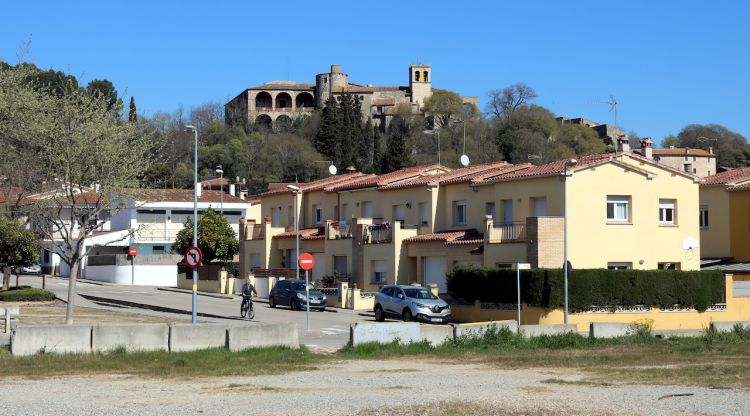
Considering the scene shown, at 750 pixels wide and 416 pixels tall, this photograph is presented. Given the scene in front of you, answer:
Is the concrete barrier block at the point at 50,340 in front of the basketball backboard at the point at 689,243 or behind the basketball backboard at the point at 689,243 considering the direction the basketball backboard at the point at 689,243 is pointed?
in front

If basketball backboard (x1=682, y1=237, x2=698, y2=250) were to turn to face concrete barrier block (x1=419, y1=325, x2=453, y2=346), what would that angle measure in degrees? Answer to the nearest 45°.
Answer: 0° — it already faces it

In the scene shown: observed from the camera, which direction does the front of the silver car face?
facing the viewer and to the right of the viewer

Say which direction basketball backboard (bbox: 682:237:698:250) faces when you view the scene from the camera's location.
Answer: facing the viewer

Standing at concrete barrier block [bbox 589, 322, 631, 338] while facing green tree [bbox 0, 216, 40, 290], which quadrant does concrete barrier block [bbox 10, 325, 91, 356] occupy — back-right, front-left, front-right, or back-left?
front-left

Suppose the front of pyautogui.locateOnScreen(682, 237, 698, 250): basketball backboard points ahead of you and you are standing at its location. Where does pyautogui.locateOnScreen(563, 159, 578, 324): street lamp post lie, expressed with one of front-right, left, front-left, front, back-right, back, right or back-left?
front-right

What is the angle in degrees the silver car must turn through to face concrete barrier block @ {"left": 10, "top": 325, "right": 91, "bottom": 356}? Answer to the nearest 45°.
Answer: approximately 90° to its right

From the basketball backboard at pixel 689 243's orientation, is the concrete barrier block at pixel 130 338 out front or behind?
out front

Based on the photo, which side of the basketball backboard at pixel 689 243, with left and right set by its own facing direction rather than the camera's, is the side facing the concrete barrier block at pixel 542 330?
front
